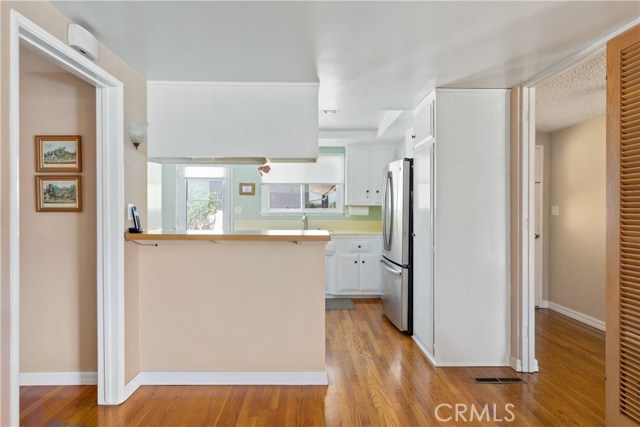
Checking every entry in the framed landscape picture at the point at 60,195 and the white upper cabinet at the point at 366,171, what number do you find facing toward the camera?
2

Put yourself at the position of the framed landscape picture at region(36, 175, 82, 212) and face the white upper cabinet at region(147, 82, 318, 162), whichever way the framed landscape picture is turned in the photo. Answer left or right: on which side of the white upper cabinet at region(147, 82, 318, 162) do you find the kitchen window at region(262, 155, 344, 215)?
left

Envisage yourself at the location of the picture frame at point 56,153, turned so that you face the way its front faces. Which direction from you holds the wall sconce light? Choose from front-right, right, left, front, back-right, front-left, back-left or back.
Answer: front-left

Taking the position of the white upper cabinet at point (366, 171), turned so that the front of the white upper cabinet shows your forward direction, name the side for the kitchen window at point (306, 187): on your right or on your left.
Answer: on your right

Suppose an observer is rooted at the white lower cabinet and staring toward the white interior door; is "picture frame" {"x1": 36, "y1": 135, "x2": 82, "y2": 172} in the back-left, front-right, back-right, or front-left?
back-right

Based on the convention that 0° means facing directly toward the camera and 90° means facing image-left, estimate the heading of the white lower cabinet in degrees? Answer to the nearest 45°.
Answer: approximately 0°

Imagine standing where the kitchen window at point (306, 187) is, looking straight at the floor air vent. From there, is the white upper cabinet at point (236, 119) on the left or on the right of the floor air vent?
right

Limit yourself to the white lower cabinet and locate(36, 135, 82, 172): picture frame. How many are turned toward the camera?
2
